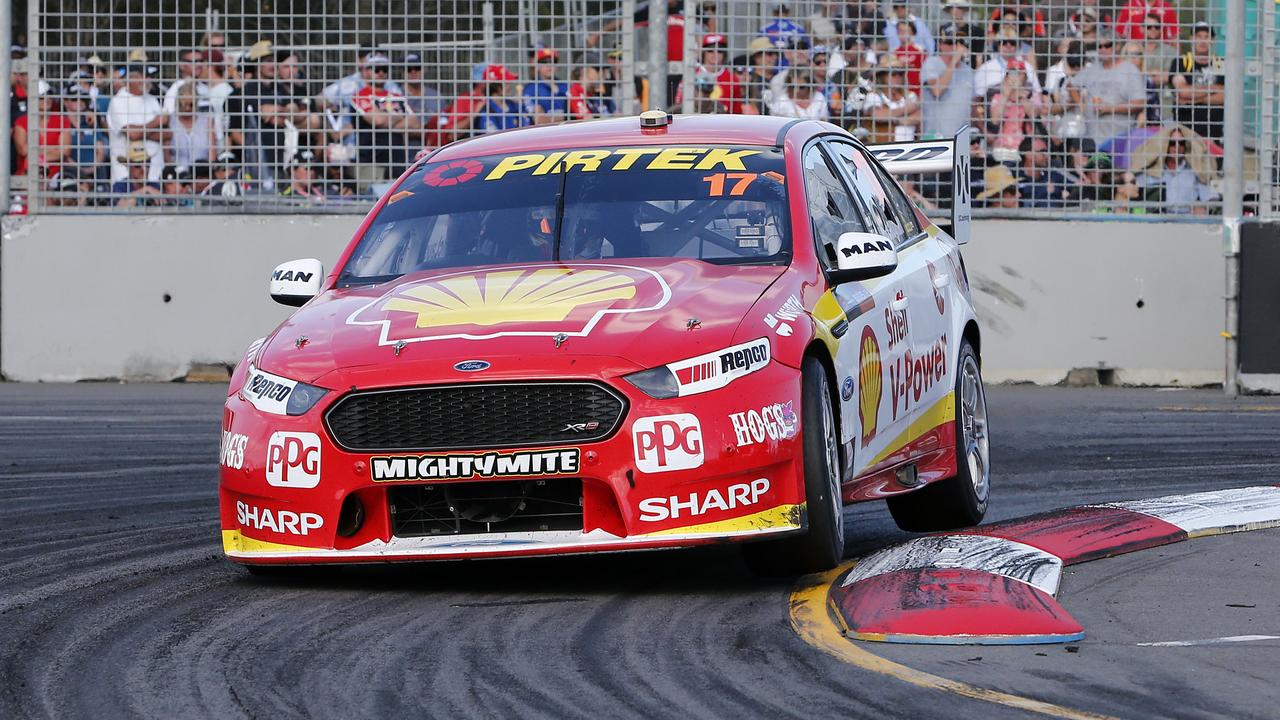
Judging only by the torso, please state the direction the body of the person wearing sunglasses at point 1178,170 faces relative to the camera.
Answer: toward the camera

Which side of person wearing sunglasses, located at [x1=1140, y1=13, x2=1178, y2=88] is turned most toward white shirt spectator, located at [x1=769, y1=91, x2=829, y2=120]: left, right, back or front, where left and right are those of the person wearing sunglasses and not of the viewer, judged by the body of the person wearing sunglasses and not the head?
right

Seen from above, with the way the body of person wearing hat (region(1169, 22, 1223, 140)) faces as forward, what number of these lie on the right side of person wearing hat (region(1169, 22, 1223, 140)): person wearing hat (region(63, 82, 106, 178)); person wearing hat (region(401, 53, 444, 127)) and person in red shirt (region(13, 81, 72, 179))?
3

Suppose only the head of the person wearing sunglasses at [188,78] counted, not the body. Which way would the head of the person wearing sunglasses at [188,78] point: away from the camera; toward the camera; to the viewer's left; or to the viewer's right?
toward the camera

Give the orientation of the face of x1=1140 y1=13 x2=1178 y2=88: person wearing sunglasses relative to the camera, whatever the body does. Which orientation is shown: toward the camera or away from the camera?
toward the camera

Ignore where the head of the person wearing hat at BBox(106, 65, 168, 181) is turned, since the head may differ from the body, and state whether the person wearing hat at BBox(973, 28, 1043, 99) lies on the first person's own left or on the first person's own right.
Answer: on the first person's own left

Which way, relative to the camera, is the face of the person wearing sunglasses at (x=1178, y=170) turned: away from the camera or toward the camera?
toward the camera

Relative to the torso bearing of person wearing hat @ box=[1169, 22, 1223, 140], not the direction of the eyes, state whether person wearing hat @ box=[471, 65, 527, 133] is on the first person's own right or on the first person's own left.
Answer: on the first person's own right

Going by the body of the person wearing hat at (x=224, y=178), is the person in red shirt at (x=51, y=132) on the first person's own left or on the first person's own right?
on the first person's own right

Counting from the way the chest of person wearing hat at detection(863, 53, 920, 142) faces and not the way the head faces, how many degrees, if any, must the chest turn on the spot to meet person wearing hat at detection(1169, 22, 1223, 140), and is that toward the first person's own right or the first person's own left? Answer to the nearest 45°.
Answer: approximately 90° to the first person's own left

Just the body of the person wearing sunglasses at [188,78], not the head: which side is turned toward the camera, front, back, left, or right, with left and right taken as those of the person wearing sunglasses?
front

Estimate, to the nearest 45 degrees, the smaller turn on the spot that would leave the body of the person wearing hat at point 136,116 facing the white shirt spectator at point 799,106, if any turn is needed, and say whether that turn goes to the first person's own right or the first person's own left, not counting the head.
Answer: approximately 90° to the first person's own left

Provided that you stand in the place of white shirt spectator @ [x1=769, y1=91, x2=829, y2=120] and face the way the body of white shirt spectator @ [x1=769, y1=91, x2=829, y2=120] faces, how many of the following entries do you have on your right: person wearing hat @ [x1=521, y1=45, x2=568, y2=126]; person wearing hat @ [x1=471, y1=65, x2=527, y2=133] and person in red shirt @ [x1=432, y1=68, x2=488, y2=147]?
3

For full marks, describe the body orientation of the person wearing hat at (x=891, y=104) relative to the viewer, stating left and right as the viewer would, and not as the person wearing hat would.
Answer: facing the viewer
